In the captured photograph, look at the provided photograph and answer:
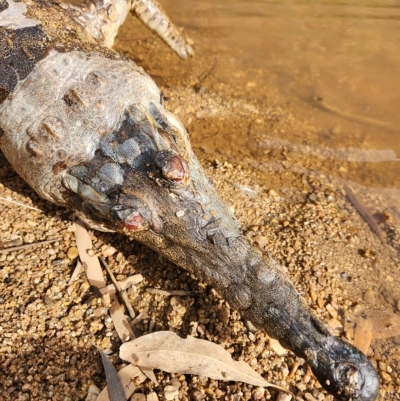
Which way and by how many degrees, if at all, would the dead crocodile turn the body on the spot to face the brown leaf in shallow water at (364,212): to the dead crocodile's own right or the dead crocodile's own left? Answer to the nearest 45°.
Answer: approximately 45° to the dead crocodile's own left

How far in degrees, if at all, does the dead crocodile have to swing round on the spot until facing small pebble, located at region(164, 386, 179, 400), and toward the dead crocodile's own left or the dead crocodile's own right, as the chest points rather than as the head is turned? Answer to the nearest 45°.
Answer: approximately 45° to the dead crocodile's own right

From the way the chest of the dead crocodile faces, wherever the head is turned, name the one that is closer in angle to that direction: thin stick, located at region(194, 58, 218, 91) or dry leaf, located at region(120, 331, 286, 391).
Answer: the dry leaf

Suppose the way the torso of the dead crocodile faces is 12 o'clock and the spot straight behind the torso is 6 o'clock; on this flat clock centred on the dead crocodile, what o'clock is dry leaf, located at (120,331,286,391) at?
The dry leaf is roughly at 1 o'clock from the dead crocodile.

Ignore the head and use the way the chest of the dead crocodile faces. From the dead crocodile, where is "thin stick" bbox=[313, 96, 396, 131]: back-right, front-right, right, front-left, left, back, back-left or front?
left

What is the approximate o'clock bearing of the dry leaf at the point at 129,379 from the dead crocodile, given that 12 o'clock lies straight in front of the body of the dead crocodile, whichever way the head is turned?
The dry leaf is roughly at 2 o'clock from the dead crocodile.

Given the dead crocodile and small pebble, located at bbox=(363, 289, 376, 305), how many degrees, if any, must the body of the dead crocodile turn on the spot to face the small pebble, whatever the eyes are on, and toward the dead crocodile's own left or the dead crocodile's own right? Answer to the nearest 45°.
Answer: approximately 45° to the dead crocodile's own left

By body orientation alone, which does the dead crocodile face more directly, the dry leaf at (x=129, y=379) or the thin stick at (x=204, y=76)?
the dry leaf

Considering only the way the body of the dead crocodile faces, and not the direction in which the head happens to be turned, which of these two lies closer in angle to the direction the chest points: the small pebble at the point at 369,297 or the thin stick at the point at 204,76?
the small pebble

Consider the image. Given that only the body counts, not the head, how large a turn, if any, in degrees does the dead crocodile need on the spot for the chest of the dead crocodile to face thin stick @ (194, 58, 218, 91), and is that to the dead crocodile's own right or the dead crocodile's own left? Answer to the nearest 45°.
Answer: approximately 135° to the dead crocodile's own left

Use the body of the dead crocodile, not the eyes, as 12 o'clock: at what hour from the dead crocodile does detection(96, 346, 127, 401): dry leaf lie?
The dry leaf is roughly at 2 o'clock from the dead crocodile.
